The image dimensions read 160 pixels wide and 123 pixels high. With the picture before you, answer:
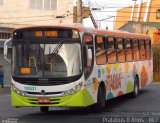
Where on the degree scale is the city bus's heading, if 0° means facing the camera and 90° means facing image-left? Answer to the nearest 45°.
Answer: approximately 45°
